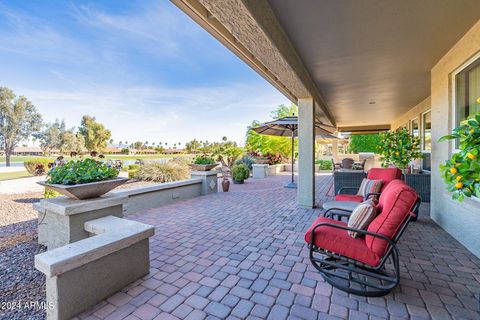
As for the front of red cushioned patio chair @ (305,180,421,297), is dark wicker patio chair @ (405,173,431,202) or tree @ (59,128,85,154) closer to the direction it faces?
the tree

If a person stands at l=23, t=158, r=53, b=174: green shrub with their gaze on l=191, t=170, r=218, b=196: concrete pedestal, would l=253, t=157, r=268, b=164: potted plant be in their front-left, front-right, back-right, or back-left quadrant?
front-left

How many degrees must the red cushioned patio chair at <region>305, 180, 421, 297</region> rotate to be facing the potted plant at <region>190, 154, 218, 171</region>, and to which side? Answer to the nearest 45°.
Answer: approximately 45° to its right

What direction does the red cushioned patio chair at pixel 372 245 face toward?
to the viewer's left

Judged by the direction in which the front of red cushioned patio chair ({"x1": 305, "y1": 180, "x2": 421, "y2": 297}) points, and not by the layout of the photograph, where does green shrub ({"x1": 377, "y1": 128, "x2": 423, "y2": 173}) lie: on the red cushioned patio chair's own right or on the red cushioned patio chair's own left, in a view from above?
on the red cushioned patio chair's own right

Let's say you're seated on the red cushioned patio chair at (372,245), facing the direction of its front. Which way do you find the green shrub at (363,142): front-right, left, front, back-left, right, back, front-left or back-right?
right

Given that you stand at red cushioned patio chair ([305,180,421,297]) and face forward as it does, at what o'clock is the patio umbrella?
The patio umbrella is roughly at 2 o'clock from the red cushioned patio chair.

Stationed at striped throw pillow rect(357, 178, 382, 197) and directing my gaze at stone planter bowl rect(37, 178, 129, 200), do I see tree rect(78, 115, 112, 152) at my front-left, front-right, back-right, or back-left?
front-right

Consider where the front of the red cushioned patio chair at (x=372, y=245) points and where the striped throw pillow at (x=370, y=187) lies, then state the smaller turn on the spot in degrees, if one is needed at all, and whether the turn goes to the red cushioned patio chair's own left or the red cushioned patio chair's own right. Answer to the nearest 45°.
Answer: approximately 90° to the red cushioned patio chair's own right

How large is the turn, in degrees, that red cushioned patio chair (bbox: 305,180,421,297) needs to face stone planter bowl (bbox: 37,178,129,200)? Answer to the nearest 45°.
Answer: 0° — it already faces it

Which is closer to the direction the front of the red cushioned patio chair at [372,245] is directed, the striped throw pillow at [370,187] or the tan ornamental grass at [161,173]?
the tan ornamental grass

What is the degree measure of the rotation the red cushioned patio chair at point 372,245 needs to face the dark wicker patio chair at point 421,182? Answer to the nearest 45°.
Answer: approximately 90° to its right

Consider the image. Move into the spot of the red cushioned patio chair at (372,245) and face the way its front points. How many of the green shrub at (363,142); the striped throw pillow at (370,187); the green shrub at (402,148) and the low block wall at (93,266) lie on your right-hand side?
3
